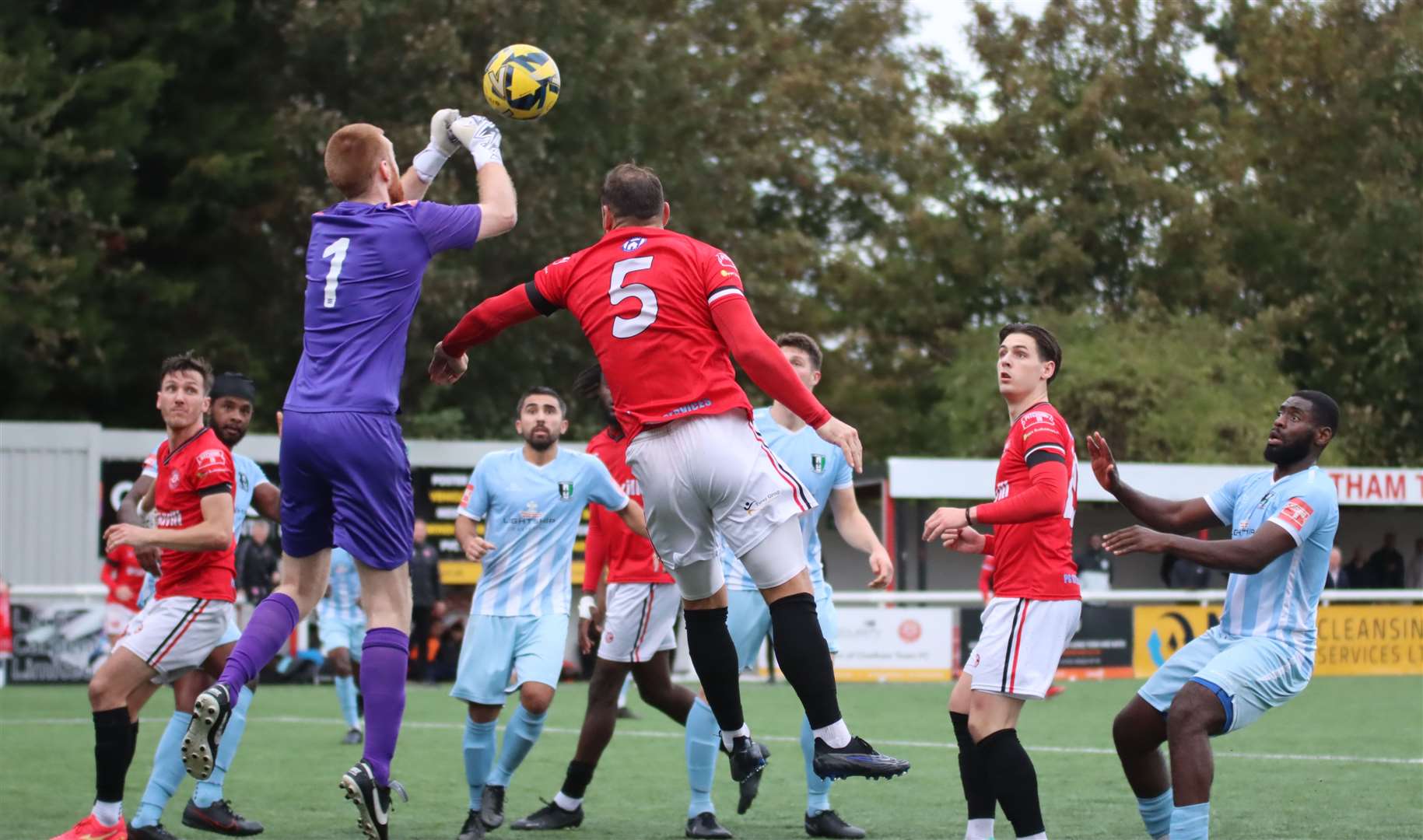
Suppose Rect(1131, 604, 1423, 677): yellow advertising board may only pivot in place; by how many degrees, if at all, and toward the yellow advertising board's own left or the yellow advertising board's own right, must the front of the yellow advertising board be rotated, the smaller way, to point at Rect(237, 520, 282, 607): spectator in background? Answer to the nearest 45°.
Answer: approximately 45° to the yellow advertising board's own right

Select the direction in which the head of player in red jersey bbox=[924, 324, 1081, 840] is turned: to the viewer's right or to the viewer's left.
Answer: to the viewer's left

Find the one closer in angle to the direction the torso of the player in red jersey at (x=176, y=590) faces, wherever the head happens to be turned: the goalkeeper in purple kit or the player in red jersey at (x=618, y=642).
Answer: the goalkeeper in purple kit

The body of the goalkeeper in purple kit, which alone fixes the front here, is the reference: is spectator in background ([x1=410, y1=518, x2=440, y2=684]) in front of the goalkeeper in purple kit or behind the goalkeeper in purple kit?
in front

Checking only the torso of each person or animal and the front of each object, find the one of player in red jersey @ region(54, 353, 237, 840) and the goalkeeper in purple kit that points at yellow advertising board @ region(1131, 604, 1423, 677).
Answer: the goalkeeper in purple kit

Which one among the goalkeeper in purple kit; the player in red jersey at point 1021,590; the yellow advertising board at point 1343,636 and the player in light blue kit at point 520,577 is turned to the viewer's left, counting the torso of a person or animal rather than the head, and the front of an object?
the player in red jersey

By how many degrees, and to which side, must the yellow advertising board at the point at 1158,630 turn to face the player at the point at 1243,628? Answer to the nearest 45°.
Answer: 0° — it already faces them

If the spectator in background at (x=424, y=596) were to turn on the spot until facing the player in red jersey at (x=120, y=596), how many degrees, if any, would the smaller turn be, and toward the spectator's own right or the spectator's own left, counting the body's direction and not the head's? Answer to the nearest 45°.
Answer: approximately 90° to the spectator's own right

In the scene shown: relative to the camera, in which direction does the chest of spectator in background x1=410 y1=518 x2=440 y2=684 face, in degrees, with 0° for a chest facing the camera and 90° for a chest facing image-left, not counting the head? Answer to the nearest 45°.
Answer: approximately 0°

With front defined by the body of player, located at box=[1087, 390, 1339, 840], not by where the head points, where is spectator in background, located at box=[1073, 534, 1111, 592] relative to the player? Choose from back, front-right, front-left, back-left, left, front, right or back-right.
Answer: back-right

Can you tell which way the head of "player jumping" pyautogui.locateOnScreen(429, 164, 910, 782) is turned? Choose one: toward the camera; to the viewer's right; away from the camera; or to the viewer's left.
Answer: away from the camera

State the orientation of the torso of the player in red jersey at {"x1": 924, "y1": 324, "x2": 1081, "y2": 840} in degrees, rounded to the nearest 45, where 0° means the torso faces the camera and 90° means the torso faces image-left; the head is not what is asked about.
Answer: approximately 90°

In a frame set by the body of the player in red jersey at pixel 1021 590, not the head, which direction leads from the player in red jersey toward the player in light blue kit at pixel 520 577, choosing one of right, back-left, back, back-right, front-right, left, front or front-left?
front-right
